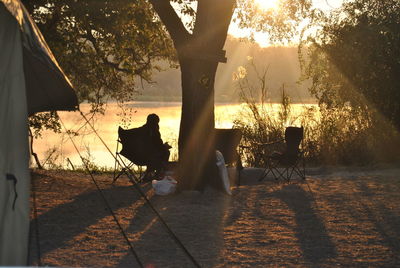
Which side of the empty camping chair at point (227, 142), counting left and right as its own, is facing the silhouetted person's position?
left

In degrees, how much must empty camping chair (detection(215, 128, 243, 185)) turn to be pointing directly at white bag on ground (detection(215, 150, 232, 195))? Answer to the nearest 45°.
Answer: approximately 180°

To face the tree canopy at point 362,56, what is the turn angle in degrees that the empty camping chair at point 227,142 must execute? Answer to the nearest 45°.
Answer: approximately 45° to its right

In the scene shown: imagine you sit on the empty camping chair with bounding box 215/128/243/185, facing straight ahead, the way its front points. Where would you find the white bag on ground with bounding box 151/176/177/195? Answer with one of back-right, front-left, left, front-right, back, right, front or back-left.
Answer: back-left

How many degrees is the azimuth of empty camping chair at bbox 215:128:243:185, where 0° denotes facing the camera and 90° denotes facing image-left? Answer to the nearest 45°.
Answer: approximately 180°
